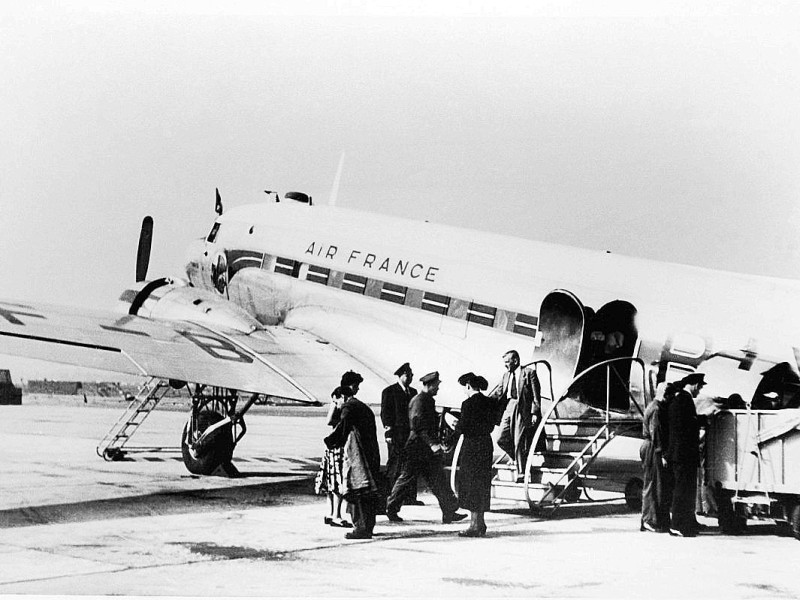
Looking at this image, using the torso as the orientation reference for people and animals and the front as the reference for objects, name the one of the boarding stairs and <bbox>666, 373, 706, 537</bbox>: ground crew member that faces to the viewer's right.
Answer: the ground crew member

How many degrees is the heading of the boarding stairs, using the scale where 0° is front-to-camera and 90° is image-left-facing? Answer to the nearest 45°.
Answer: approximately 45°

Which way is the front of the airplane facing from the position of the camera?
facing away from the viewer and to the left of the viewer

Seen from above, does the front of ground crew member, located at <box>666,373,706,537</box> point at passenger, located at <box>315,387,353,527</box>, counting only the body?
no

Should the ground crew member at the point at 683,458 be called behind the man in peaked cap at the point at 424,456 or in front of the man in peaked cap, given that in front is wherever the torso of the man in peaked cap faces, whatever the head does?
in front

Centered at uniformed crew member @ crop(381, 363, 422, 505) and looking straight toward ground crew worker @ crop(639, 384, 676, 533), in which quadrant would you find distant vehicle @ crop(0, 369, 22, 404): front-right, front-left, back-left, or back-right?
back-left

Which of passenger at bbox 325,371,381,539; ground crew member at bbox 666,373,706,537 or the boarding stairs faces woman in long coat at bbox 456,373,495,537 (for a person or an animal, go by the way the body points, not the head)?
the boarding stairs
